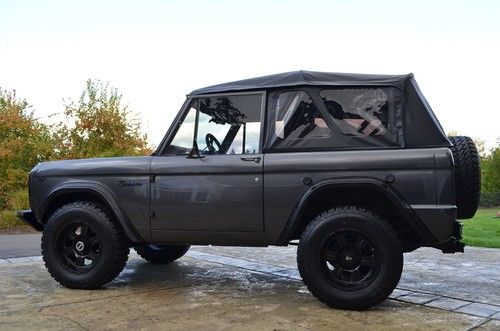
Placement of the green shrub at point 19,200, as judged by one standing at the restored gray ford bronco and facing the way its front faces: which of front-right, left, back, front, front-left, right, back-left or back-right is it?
front-right

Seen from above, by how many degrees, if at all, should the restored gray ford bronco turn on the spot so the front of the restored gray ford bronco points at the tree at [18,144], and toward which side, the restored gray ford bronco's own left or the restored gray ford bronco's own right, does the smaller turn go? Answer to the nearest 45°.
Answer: approximately 45° to the restored gray ford bronco's own right

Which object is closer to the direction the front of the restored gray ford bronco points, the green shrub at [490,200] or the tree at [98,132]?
the tree

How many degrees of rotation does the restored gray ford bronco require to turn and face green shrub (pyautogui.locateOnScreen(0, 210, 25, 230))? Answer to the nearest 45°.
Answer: approximately 45° to its right

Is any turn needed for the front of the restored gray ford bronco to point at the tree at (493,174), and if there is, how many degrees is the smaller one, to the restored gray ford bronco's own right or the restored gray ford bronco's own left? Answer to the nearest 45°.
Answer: approximately 135° to the restored gray ford bronco's own right

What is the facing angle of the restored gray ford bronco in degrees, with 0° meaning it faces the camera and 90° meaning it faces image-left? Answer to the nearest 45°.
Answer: approximately 90°
